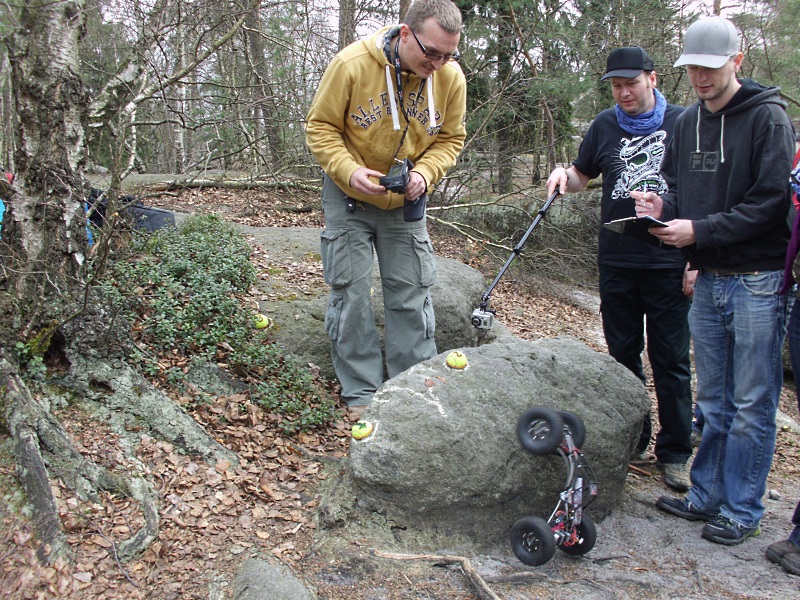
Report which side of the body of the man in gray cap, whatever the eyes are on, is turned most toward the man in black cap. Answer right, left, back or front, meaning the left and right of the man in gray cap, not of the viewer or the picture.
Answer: right

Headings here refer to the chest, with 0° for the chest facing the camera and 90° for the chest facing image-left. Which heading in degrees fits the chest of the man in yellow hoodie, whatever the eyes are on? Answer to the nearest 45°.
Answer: approximately 0°

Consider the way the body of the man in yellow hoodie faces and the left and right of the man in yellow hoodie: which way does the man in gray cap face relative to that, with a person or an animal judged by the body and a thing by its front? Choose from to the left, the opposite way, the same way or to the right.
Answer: to the right

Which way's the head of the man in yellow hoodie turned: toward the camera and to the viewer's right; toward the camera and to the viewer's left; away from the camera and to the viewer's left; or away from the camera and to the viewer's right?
toward the camera and to the viewer's right

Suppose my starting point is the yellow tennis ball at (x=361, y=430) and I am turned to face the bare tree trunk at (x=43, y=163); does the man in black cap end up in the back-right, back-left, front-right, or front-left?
back-right

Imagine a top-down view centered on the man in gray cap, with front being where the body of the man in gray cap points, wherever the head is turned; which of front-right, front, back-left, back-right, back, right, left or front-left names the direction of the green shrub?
front-right

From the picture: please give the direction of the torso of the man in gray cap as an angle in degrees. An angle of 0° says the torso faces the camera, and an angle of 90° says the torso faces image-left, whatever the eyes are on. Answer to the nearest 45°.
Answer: approximately 45°

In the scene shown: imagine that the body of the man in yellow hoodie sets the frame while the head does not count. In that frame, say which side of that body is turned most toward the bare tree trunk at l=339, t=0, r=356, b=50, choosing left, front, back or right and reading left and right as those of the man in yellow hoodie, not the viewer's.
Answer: back

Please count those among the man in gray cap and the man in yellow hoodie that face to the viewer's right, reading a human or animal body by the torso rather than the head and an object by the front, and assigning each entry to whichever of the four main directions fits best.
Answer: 0

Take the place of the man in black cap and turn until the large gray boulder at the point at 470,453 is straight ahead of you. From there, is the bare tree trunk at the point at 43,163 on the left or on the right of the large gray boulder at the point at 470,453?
right

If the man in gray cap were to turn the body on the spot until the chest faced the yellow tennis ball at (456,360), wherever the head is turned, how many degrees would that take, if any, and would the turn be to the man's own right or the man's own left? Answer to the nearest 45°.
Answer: approximately 45° to the man's own right
